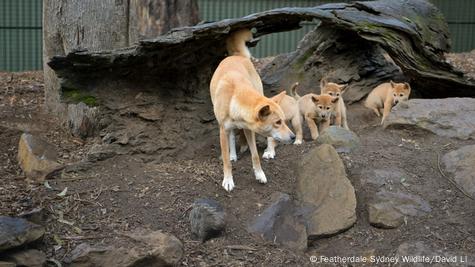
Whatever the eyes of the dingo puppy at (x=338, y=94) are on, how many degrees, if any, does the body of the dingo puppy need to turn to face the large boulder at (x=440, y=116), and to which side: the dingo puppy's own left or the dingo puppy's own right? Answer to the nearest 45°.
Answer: approximately 45° to the dingo puppy's own left

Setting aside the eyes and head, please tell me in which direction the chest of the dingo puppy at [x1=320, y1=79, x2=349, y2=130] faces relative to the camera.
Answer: toward the camera

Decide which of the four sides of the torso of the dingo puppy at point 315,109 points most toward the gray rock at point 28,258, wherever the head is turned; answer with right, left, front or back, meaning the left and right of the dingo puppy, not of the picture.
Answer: right

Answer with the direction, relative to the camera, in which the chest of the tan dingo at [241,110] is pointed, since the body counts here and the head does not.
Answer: toward the camera

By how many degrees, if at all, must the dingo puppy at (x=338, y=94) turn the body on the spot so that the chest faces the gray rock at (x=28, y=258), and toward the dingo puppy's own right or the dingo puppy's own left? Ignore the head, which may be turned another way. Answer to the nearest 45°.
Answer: approximately 45° to the dingo puppy's own right

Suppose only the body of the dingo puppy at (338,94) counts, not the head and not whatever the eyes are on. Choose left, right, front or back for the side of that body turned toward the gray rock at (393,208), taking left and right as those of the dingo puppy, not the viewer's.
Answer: front

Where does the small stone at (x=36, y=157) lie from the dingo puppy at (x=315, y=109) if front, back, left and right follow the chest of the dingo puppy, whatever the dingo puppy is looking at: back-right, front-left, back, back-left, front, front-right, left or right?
right

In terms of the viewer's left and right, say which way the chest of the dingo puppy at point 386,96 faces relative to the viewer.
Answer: facing the viewer and to the right of the viewer

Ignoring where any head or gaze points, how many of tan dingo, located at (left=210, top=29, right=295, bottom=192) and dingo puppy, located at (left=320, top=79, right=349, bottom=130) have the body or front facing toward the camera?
2

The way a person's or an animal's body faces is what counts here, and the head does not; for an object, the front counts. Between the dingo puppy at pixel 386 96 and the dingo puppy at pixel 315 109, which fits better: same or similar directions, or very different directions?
same or similar directions
